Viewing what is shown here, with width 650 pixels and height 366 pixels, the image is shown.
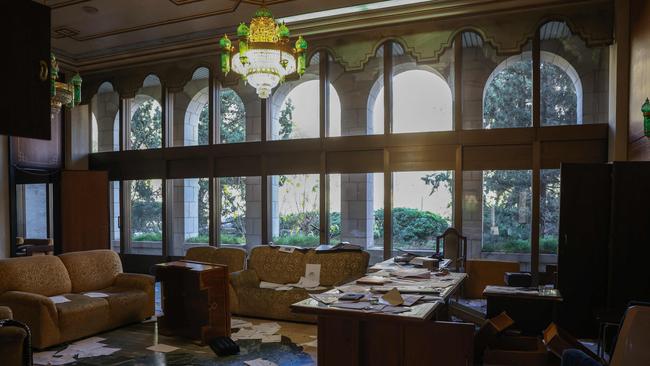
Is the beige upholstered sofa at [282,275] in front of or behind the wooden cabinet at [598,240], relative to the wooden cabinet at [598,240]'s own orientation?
in front

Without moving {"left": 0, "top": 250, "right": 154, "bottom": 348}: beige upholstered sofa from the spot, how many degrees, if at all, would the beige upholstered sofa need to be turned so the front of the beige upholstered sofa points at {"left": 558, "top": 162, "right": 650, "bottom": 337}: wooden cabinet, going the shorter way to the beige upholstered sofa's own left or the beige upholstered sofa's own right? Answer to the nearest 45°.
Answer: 0° — it already faces it

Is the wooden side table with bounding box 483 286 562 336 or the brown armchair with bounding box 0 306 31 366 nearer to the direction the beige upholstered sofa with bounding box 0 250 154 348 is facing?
the wooden side table

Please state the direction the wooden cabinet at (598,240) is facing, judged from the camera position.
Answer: facing the viewer and to the left of the viewer

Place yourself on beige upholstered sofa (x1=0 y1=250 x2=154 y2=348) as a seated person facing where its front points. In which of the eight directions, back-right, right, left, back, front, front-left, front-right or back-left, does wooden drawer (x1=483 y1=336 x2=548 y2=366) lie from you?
front

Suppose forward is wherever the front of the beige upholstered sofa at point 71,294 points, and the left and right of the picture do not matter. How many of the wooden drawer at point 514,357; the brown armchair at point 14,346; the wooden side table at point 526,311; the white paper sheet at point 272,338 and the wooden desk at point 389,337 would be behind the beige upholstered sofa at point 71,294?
0

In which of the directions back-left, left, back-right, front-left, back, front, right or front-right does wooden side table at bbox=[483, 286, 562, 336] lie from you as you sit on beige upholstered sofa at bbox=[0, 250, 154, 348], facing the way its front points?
front

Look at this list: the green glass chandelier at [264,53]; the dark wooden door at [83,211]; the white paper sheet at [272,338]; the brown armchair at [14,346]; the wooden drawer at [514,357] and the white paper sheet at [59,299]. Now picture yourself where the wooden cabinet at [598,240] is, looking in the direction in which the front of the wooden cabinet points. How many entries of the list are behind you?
0

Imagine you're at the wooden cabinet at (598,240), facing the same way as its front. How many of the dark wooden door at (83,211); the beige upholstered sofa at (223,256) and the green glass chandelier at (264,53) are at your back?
0

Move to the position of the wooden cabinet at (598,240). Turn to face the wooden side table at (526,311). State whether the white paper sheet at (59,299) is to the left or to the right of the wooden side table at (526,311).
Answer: right

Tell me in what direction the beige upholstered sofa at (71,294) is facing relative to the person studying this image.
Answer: facing the viewer and to the right of the viewer

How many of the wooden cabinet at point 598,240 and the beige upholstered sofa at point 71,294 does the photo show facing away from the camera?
0

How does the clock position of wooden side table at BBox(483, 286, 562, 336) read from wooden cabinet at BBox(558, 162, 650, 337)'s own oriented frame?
The wooden side table is roughly at 3 o'clock from the wooden cabinet.

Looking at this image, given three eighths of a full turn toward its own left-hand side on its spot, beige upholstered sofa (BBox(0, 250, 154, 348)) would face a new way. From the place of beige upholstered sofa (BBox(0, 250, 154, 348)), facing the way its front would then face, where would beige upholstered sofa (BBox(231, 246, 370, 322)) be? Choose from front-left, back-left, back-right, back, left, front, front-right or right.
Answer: right

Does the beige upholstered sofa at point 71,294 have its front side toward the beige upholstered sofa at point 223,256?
no
